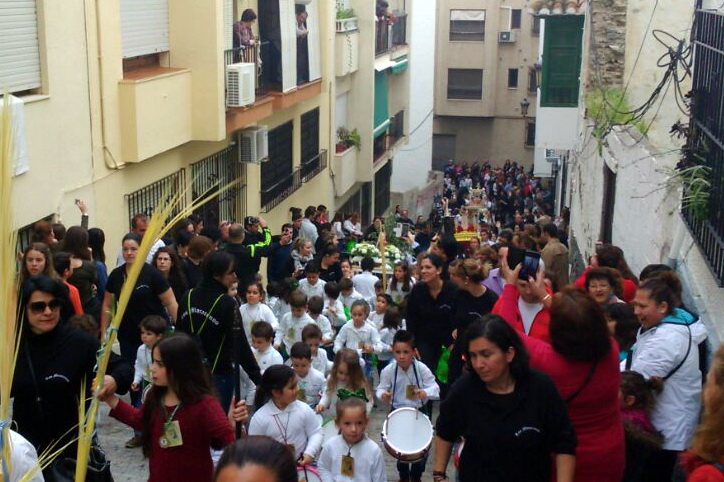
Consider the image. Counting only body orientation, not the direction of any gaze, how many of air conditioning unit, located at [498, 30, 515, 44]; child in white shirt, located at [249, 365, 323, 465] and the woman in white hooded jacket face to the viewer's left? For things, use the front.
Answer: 1

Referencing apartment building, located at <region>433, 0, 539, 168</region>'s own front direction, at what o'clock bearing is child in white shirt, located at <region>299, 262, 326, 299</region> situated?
The child in white shirt is roughly at 12 o'clock from the apartment building.

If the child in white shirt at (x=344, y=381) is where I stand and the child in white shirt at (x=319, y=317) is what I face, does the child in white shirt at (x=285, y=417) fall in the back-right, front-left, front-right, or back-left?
back-left

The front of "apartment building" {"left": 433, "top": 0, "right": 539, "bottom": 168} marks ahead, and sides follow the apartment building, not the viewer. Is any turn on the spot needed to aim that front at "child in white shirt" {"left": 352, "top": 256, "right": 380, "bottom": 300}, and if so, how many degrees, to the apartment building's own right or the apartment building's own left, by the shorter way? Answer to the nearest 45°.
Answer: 0° — it already faces them

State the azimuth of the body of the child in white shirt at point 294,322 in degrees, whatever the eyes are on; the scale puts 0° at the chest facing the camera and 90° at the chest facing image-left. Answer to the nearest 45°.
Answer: approximately 0°

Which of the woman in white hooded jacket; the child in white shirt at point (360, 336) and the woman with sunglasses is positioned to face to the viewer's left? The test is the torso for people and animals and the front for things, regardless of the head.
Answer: the woman in white hooded jacket

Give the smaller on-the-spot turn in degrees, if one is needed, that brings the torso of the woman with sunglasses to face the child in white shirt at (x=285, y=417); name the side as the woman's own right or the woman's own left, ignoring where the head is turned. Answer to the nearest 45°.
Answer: approximately 135° to the woman's own left

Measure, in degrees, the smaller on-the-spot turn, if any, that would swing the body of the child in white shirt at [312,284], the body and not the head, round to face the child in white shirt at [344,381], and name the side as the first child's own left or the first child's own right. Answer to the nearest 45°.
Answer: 0° — they already face them

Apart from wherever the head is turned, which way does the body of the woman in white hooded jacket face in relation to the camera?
to the viewer's left

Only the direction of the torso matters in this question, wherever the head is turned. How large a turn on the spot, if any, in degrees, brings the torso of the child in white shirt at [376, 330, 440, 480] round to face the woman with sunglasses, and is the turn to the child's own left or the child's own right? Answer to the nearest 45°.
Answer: approximately 45° to the child's own right

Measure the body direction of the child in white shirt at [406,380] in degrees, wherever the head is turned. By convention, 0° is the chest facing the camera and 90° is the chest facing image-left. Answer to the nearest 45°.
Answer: approximately 0°

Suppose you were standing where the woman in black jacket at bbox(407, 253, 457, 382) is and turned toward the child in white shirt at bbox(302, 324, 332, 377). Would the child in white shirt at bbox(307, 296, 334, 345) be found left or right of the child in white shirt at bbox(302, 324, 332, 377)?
right
